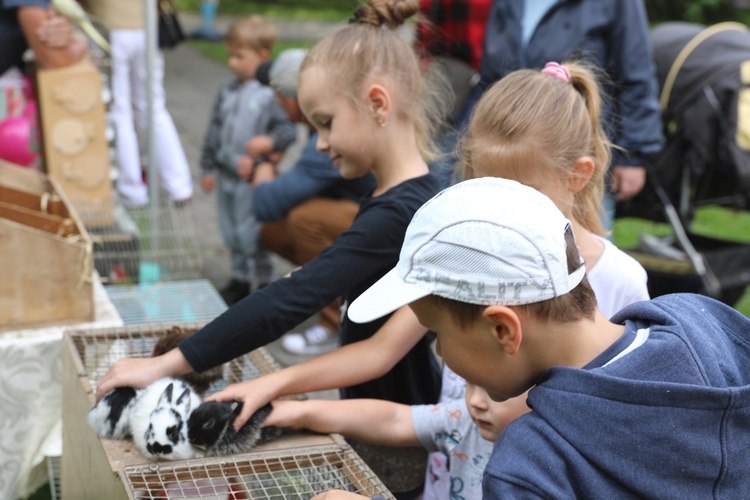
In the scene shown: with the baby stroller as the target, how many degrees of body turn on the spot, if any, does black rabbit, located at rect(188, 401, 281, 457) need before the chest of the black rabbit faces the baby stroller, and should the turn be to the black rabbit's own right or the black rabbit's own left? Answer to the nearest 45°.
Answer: approximately 135° to the black rabbit's own right

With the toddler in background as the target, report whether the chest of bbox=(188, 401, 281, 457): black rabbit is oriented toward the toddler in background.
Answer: no

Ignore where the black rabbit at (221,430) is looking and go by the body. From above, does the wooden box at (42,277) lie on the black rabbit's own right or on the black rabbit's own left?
on the black rabbit's own right

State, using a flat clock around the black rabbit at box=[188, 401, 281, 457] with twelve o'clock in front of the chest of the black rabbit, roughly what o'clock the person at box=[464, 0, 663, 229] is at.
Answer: The person is roughly at 4 o'clock from the black rabbit.

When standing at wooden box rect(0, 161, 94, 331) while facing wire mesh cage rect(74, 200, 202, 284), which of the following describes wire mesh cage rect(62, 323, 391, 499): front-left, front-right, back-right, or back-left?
back-right

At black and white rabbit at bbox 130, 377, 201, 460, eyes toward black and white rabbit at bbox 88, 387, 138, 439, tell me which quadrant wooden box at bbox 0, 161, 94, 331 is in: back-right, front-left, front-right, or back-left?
front-right

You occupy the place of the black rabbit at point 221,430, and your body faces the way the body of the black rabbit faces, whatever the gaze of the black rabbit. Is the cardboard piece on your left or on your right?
on your right

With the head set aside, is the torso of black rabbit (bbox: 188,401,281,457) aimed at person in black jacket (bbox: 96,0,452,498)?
no

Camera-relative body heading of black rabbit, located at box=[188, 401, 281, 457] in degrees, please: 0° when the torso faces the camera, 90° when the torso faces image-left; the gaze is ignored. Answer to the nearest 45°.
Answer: approximately 90°

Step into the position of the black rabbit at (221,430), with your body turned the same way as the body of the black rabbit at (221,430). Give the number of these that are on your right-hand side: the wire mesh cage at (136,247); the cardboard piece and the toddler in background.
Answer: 3

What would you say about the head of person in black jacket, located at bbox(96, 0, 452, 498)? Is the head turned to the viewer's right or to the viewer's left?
to the viewer's left

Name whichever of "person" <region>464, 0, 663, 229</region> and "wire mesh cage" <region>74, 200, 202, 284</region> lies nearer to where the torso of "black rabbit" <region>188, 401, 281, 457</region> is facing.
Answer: the wire mesh cage

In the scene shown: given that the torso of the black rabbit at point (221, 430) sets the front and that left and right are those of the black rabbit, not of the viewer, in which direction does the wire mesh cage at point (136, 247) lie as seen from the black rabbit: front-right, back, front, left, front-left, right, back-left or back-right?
right

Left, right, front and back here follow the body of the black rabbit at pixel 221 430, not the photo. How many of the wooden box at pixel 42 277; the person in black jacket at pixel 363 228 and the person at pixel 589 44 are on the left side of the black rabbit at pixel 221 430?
0
